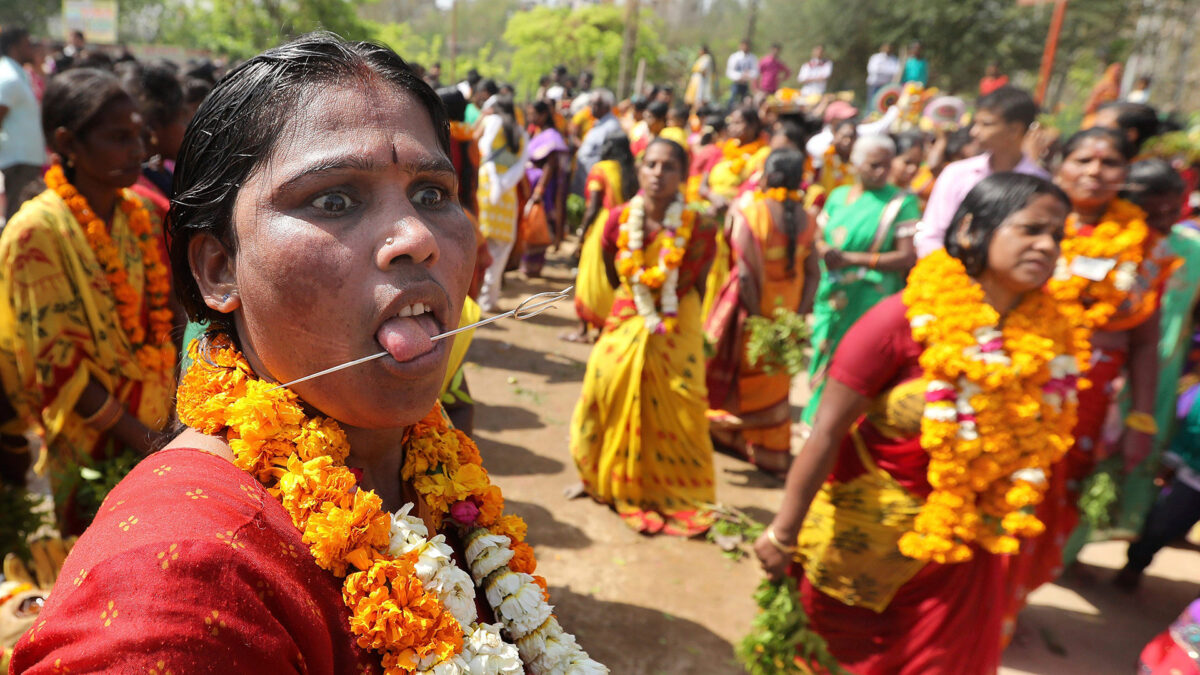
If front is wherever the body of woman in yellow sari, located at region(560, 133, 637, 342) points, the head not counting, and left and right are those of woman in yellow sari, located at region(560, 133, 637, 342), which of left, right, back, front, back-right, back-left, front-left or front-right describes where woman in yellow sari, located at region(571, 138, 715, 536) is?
left

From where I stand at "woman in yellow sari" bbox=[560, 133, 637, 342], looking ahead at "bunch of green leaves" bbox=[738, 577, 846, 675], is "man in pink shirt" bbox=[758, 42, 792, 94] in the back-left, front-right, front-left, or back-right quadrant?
back-left
